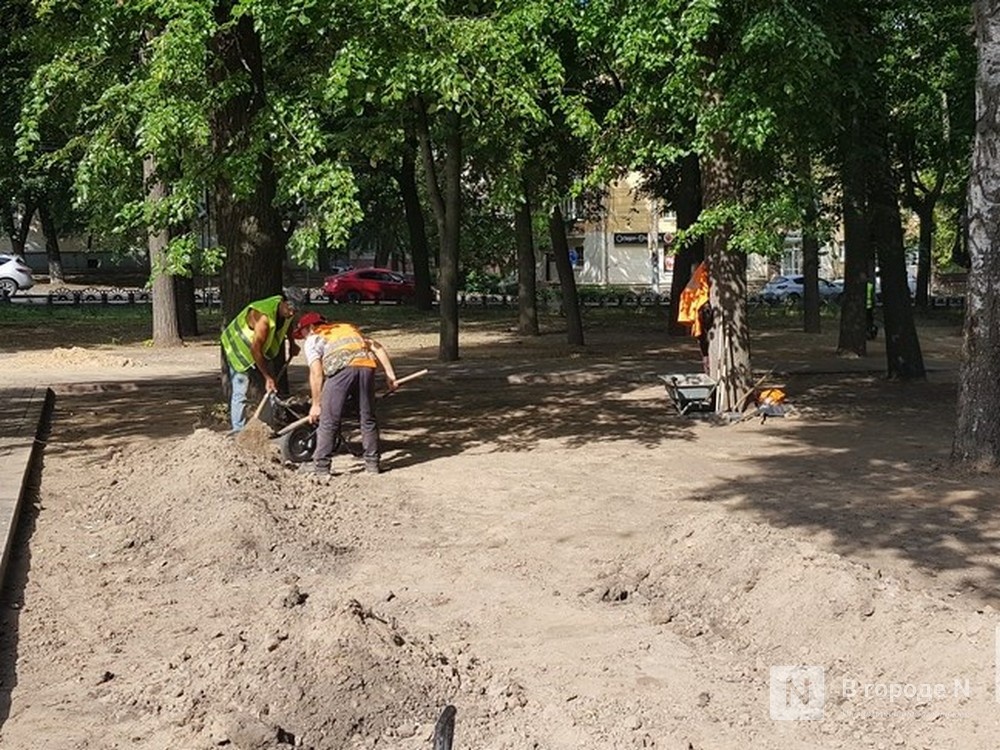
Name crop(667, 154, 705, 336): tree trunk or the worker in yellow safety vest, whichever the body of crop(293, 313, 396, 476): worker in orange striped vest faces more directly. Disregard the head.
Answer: the worker in yellow safety vest

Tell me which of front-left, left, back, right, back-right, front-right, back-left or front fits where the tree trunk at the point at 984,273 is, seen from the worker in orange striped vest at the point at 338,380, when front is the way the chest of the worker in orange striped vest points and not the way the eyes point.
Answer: back-right

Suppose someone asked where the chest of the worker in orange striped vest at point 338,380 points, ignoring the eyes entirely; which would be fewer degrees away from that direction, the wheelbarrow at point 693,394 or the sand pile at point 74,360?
the sand pile

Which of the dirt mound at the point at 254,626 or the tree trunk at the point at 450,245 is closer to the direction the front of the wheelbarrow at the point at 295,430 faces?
the dirt mound

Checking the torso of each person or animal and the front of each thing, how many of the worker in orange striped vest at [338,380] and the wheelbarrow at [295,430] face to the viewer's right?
0

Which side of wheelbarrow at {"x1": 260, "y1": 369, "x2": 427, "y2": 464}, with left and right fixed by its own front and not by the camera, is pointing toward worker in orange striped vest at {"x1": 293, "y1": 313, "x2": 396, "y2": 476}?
left

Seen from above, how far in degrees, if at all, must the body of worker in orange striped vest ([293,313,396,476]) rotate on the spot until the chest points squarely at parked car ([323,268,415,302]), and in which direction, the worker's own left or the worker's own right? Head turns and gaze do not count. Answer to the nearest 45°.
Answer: approximately 45° to the worker's own right

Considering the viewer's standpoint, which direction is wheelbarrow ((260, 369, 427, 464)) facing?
facing the viewer and to the left of the viewer

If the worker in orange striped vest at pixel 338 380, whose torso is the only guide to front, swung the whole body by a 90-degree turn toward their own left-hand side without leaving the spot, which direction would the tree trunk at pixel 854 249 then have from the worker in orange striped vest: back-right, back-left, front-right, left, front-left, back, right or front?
back

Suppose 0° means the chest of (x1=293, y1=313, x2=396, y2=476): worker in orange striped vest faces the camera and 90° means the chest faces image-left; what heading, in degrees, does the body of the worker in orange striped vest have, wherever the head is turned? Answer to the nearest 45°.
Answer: approximately 135°

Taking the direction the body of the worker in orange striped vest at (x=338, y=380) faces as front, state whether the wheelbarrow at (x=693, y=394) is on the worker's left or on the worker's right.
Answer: on the worker's right

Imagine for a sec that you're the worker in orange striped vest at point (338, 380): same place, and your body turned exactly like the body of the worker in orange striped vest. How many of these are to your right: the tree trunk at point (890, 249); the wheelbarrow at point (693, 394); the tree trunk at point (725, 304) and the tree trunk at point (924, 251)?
4

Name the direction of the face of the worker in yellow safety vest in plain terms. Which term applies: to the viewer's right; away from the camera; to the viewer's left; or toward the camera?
to the viewer's right

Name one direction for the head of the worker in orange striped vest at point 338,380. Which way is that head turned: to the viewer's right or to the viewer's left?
to the viewer's left

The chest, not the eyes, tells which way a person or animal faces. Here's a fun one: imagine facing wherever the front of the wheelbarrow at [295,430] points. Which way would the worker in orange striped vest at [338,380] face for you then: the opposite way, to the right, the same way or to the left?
to the right
